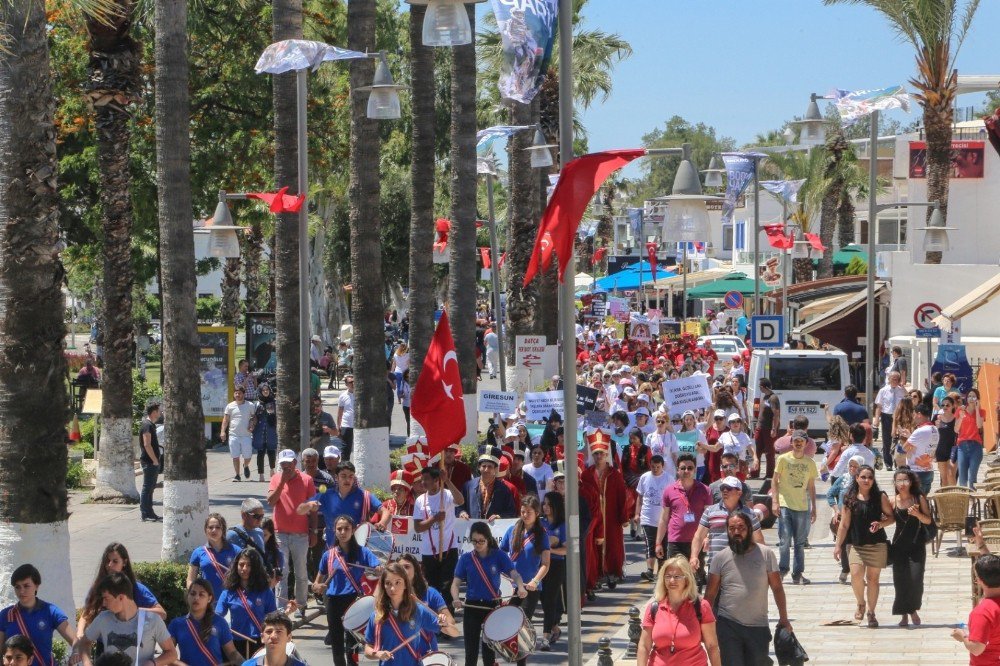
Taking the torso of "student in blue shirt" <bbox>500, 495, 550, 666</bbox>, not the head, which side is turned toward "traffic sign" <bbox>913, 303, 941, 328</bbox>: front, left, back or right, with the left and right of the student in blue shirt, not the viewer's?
back

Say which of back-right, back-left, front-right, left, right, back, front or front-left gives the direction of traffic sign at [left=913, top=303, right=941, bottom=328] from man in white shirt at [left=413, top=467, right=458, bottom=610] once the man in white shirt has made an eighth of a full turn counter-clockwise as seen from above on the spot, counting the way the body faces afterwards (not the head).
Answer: left

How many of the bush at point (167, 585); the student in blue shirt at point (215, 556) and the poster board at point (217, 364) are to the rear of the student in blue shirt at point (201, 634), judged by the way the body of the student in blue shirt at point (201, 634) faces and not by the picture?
3

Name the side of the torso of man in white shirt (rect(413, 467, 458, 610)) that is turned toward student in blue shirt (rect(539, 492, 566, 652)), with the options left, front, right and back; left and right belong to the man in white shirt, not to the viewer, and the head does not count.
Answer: left

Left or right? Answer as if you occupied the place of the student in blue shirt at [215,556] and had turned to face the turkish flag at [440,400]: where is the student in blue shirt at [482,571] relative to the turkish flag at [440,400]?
right

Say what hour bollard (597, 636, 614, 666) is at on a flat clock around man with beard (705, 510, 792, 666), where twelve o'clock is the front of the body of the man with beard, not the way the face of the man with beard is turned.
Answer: The bollard is roughly at 4 o'clock from the man with beard.

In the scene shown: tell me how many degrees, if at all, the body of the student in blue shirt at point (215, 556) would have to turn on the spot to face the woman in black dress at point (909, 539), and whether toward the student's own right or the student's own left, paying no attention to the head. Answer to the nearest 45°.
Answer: approximately 90° to the student's own left
